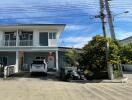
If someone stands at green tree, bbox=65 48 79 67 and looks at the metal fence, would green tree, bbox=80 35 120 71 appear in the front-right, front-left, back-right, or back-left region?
back-left

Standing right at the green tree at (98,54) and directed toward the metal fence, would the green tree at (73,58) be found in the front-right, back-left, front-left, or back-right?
front-right

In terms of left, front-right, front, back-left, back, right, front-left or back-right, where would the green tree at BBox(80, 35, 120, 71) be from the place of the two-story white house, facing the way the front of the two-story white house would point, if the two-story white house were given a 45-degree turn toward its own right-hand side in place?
left

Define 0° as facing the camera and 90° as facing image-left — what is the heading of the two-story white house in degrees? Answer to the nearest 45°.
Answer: approximately 0°

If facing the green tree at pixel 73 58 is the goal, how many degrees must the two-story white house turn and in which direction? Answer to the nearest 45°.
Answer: approximately 45° to its left
